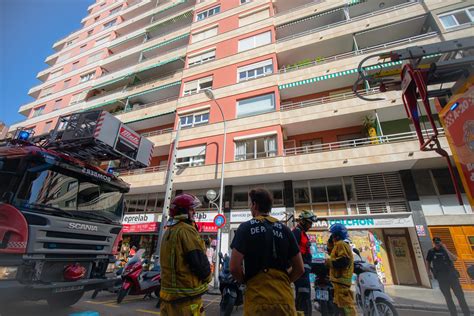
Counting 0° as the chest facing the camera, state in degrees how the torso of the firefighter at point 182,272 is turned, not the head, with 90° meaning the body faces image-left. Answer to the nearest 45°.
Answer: approximately 225°

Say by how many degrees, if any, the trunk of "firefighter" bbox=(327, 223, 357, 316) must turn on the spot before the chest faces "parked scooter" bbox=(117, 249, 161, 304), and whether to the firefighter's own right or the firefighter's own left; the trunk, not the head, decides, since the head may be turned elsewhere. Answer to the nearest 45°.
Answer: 0° — they already face it

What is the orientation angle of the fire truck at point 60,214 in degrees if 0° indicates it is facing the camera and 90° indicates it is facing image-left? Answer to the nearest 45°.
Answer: approximately 315°

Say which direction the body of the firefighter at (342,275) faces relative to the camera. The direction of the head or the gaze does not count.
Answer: to the viewer's left

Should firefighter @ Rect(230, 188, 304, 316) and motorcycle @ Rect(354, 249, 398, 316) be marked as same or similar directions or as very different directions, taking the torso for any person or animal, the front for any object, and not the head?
very different directions

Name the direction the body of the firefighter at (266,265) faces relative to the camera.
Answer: away from the camera

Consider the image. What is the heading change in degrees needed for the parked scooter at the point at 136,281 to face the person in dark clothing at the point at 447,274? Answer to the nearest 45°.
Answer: approximately 90° to its left
